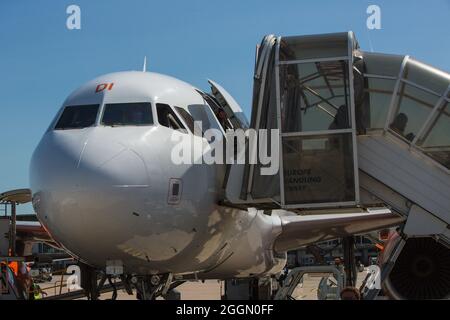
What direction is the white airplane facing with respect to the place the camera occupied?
facing the viewer and to the left of the viewer

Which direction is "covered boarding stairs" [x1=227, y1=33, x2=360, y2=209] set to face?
to the viewer's left

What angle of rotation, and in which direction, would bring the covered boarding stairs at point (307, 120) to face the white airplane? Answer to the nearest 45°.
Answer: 0° — it already faces it

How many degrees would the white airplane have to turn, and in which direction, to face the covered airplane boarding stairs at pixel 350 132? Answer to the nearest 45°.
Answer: approximately 135° to its left

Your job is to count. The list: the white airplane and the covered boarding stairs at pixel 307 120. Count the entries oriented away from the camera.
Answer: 0

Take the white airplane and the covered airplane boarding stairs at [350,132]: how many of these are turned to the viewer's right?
0

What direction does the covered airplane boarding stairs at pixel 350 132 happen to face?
to the viewer's left

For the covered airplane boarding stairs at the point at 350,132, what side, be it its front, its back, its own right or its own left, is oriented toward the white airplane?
front
